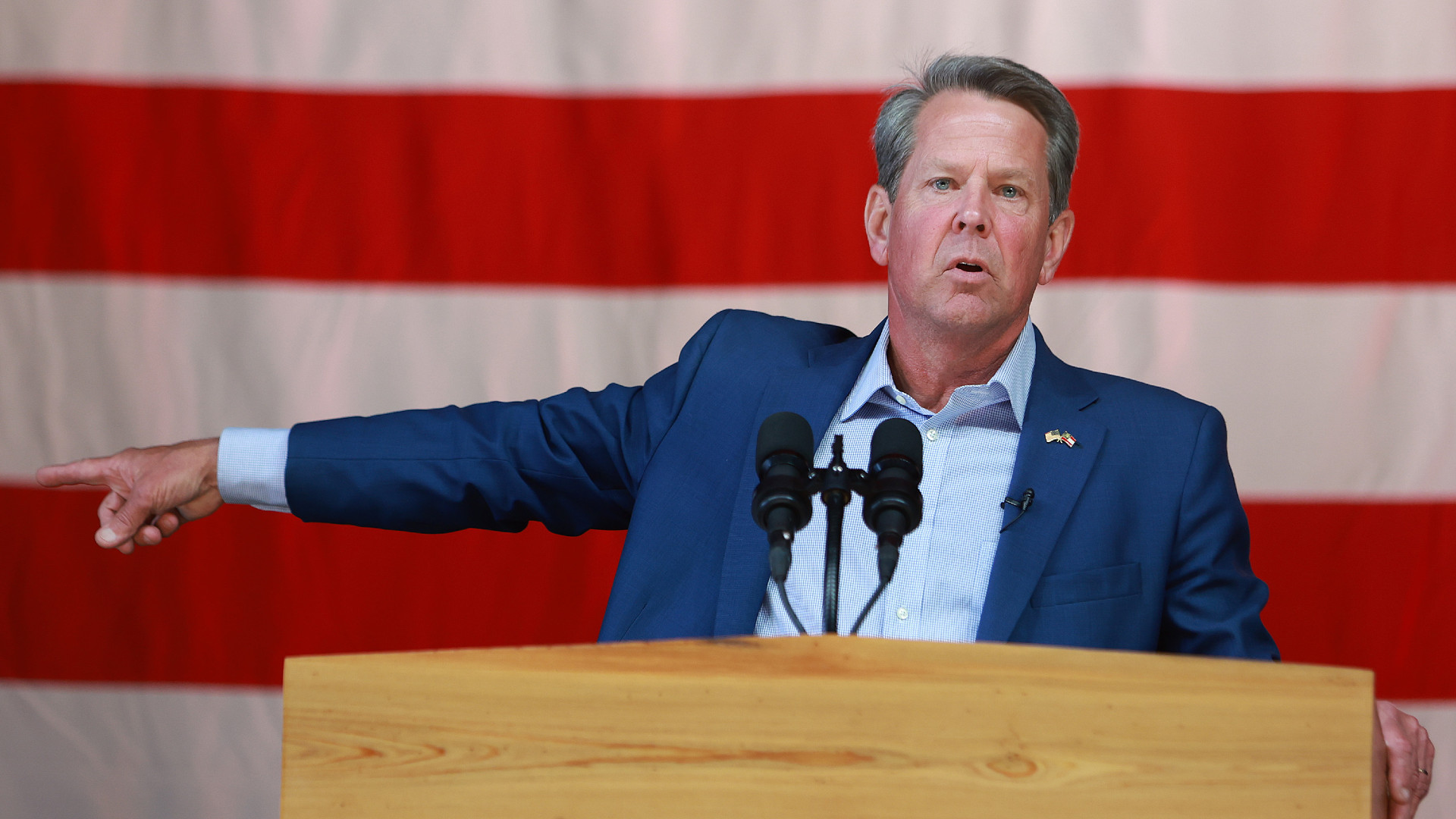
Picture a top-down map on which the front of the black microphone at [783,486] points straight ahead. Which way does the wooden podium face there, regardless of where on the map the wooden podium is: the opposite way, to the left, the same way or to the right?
the opposite way

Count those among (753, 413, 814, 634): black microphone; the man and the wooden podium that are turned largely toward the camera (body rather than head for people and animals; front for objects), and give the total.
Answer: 2

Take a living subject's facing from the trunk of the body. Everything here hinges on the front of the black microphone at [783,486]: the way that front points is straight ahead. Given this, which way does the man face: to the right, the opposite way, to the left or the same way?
the opposite way

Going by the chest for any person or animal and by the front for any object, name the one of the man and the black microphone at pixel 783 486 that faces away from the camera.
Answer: the black microphone

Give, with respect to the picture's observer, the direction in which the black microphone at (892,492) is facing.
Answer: facing away from the viewer

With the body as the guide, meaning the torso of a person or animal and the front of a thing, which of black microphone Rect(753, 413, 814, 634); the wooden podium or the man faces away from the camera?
the black microphone

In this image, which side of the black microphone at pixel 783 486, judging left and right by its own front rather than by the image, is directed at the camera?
back

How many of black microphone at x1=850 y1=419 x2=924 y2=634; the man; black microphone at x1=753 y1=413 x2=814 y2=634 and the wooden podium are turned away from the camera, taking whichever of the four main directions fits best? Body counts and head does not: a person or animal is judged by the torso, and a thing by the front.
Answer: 2

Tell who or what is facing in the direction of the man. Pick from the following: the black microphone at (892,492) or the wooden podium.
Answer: the black microphone
